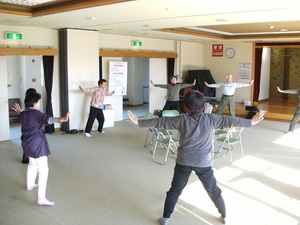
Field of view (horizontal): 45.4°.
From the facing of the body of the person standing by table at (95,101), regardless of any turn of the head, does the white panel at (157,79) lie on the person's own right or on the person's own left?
on the person's own left

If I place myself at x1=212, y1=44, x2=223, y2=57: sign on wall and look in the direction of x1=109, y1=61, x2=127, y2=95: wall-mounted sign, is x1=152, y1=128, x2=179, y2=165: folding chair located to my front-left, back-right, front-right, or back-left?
front-left

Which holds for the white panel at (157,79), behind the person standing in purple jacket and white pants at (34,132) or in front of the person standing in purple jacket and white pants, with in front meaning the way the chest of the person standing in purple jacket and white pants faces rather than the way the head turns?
in front

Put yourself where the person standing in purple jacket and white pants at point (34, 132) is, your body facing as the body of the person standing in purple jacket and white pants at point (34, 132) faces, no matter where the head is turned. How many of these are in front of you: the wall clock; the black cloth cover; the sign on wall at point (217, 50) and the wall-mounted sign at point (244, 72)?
4

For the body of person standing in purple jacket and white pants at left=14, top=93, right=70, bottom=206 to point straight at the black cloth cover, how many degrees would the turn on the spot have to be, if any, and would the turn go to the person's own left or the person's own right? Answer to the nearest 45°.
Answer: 0° — they already face it

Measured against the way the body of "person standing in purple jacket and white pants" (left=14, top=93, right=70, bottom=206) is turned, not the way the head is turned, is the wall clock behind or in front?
in front

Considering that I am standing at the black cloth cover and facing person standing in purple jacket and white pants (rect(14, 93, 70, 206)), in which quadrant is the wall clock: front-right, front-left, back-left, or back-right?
back-left

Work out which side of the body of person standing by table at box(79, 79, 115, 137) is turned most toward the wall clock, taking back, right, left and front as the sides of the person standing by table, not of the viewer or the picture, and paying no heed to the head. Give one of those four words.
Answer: left

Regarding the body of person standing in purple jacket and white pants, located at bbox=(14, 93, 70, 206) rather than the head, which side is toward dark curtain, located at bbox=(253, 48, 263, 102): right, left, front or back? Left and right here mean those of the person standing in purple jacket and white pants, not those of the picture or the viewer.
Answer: front

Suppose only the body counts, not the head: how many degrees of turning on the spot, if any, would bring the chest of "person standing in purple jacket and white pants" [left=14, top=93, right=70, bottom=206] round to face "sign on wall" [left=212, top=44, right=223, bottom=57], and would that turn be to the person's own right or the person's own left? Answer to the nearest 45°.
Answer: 0° — they already face it

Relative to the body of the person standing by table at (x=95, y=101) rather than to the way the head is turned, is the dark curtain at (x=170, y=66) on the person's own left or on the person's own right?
on the person's own left

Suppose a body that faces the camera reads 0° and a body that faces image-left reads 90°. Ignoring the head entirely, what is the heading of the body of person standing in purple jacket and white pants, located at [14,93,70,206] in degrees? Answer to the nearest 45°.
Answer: approximately 225°

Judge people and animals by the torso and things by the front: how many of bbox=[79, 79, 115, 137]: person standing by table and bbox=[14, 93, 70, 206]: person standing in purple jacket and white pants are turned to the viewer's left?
0
